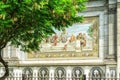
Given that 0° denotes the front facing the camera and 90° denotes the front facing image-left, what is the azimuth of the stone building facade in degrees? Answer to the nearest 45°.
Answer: approximately 0°
